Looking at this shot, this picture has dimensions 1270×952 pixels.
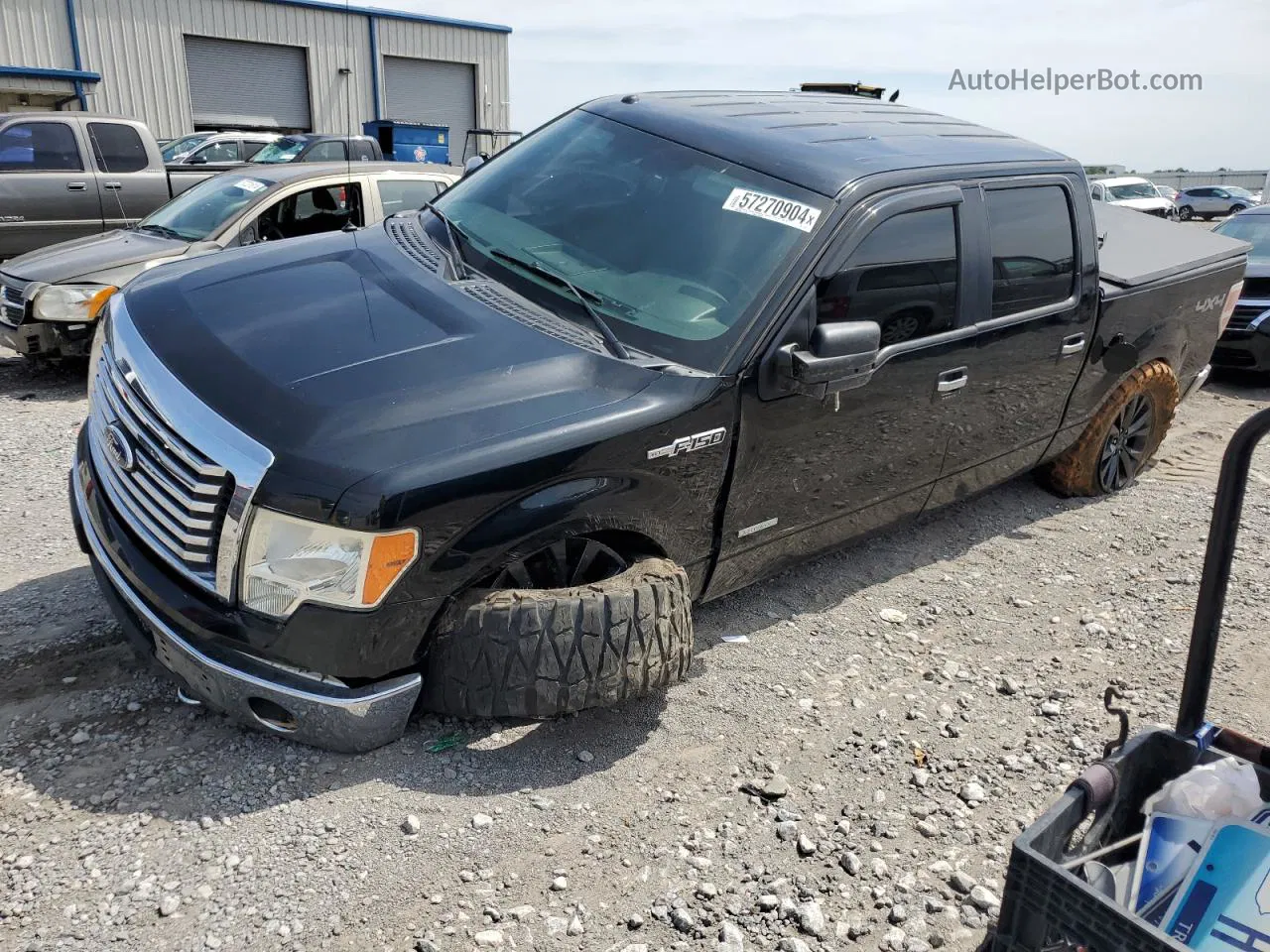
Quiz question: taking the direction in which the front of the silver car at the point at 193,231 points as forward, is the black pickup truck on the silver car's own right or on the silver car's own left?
on the silver car's own left

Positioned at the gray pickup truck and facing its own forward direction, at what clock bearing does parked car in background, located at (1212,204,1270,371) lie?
The parked car in background is roughly at 7 o'clock from the gray pickup truck.

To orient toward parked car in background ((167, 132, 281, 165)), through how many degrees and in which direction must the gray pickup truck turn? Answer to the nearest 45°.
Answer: approximately 90° to its right

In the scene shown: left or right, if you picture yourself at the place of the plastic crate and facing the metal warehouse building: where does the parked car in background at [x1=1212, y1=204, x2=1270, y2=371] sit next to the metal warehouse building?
right

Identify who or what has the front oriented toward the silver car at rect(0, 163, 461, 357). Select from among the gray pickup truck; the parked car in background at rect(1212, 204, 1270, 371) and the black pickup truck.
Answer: the parked car in background

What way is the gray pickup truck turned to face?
to the viewer's left

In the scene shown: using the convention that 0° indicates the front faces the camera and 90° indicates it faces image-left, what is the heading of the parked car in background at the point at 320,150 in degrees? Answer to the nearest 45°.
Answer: approximately 45°

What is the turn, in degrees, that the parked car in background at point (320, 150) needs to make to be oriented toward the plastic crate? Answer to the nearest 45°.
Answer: approximately 45° to its left

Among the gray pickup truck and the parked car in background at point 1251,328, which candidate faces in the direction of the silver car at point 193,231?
the parked car in background

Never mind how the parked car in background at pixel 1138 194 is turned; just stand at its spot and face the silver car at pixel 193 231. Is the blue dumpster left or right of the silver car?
right
